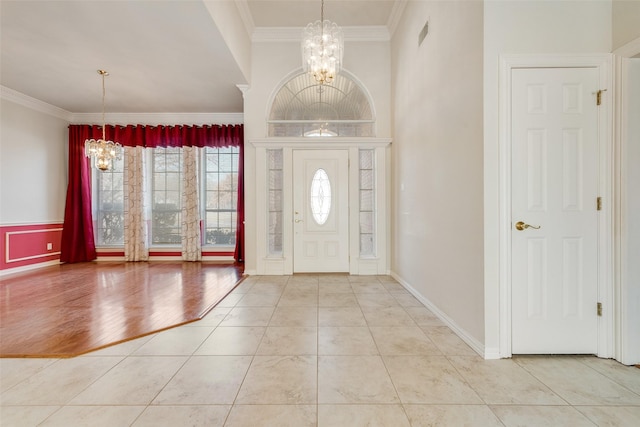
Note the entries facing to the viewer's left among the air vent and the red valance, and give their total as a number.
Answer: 1

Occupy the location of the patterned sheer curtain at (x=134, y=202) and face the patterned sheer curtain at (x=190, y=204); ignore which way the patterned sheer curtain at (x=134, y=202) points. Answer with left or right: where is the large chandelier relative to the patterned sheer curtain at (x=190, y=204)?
right

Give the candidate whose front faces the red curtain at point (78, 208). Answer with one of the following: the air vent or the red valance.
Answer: the air vent

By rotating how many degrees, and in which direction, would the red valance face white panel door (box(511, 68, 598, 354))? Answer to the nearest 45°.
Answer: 0° — it already faces it

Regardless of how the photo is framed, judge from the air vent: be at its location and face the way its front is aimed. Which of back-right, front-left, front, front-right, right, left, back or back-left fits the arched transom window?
front-right

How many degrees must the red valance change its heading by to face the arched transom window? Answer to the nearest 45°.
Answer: approximately 45° to its left

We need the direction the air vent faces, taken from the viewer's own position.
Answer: facing to the left of the viewer

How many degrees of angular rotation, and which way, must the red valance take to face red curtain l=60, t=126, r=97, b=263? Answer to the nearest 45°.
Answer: approximately 135° to its right
